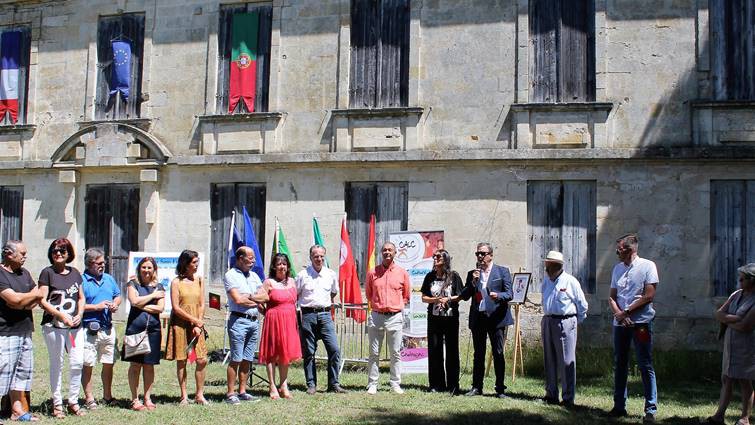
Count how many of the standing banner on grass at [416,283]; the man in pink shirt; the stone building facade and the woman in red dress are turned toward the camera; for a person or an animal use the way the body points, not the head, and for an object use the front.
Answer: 4

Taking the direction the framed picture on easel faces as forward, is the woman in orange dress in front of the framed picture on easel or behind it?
in front

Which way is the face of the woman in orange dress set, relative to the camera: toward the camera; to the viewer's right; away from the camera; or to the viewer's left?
to the viewer's right

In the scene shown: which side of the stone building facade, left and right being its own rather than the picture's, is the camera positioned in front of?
front

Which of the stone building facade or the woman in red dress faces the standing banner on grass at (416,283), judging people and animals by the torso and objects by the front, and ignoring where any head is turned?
the stone building facade

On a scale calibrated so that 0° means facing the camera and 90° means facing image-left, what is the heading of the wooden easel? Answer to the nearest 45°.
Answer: approximately 45°

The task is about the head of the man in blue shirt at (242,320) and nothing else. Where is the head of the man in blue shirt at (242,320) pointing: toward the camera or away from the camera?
toward the camera

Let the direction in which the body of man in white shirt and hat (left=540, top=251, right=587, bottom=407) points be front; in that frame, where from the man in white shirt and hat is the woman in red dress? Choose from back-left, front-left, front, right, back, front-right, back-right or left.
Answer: front-right

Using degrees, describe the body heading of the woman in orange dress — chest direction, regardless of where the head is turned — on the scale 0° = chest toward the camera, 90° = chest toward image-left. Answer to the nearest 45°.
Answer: approximately 315°

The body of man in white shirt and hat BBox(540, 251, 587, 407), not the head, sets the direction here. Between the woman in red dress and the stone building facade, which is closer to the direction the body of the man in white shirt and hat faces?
the woman in red dress

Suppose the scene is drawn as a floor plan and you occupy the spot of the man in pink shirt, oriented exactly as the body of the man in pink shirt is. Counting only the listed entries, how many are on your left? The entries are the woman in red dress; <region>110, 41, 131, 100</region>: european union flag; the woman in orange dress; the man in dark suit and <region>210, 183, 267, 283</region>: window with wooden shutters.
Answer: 1

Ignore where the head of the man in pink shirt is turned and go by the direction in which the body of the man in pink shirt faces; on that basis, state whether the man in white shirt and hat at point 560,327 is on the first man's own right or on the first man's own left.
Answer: on the first man's own left

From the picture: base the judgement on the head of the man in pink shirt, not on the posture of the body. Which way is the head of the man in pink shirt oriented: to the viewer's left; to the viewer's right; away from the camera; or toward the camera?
toward the camera

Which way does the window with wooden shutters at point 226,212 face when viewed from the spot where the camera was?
facing the viewer

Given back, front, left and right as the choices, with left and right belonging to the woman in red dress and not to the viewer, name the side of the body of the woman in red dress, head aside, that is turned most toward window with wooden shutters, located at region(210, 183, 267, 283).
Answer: back
